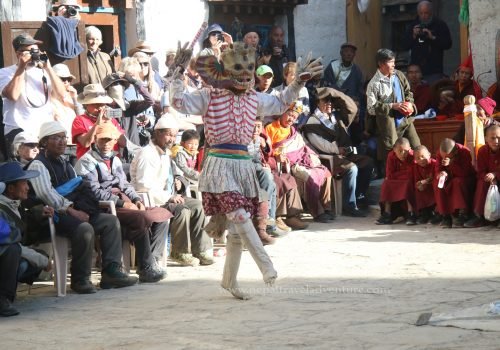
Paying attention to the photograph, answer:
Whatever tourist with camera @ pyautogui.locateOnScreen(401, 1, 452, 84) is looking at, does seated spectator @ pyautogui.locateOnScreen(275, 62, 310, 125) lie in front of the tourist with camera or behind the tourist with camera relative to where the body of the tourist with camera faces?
in front

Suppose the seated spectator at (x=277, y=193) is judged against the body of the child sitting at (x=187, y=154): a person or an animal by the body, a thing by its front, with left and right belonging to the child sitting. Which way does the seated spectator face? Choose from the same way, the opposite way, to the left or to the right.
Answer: the same way

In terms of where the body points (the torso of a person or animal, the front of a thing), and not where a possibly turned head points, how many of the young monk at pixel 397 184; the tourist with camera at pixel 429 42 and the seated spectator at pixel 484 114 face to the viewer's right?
0

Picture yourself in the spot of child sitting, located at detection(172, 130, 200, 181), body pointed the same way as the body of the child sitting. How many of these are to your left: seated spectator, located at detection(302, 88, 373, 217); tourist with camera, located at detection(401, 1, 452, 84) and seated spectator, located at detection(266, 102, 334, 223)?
3

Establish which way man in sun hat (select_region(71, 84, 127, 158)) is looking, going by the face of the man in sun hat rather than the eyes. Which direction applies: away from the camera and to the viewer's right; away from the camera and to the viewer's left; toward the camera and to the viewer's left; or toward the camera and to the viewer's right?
toward the camera and to the viewer's right

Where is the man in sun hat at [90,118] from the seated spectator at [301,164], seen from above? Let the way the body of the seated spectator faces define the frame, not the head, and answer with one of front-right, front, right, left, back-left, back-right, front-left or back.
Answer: right

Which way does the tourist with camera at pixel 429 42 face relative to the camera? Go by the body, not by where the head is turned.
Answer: toward the camera

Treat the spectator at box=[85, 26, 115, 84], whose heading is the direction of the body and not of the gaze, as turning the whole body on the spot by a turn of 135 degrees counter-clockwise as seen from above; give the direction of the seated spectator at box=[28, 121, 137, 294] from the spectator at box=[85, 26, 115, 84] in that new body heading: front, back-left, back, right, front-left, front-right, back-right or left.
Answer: back-right

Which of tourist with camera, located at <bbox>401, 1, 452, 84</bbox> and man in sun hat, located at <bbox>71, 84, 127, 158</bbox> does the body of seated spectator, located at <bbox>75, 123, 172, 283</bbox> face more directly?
the tourist with camera

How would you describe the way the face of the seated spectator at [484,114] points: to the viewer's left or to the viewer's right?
to the viewer's left

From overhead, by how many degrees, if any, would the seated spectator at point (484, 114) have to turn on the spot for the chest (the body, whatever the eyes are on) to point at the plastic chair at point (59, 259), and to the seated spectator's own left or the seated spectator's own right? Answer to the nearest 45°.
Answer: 0° — they already face it

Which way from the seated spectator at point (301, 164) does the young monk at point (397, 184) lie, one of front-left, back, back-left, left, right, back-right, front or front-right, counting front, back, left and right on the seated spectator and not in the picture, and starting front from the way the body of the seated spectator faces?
front-left

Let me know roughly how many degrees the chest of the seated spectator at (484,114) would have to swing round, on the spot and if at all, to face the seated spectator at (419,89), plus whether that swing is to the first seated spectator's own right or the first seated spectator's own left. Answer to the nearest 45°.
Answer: approximately 90° to the first seated spectator's own right
